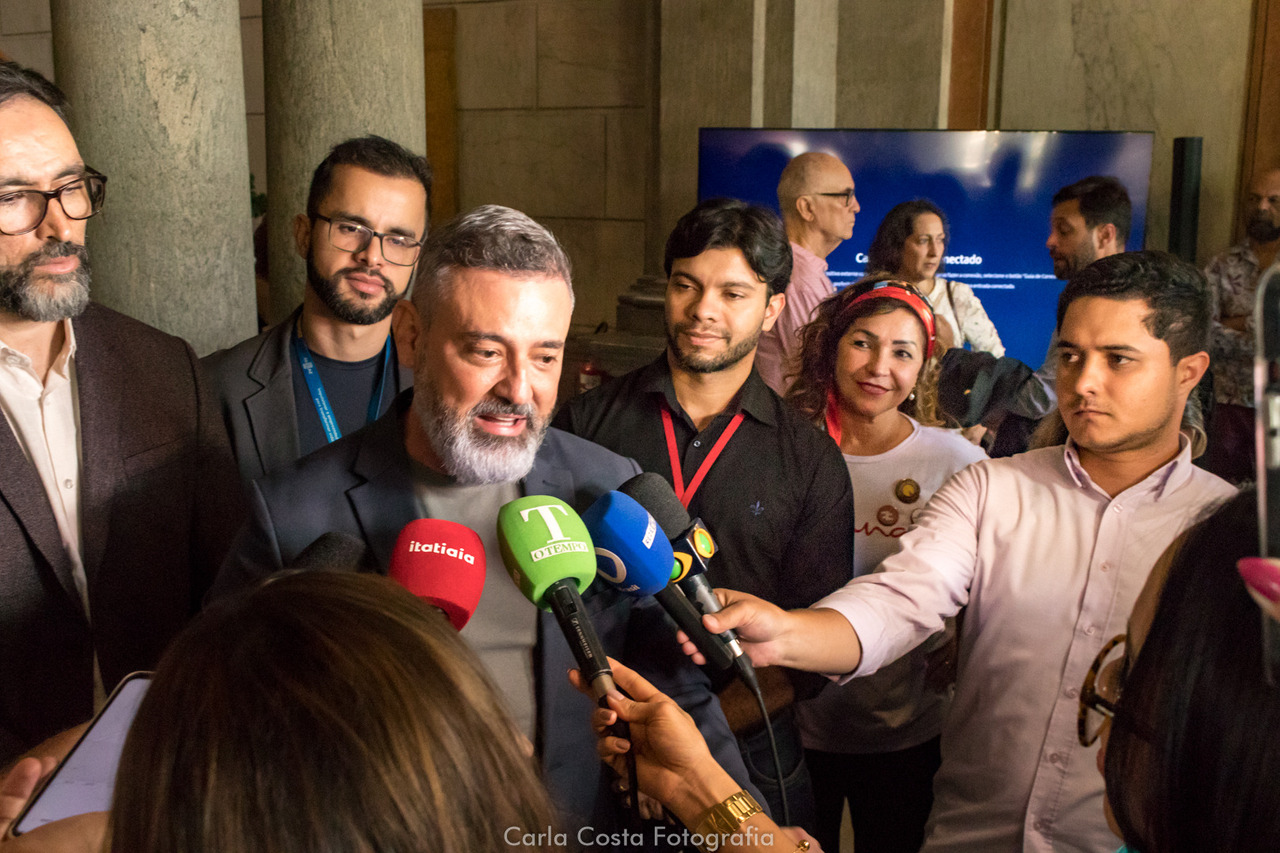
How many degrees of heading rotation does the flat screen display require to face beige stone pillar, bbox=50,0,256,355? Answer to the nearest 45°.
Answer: approximately 45° to its right

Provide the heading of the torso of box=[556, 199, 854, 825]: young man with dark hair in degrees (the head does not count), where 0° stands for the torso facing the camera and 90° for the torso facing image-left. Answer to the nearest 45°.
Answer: approximately 45°

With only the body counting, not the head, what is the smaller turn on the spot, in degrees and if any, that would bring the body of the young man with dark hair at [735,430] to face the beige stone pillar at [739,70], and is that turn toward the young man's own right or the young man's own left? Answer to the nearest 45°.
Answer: approximately 135° to the young man's own right
